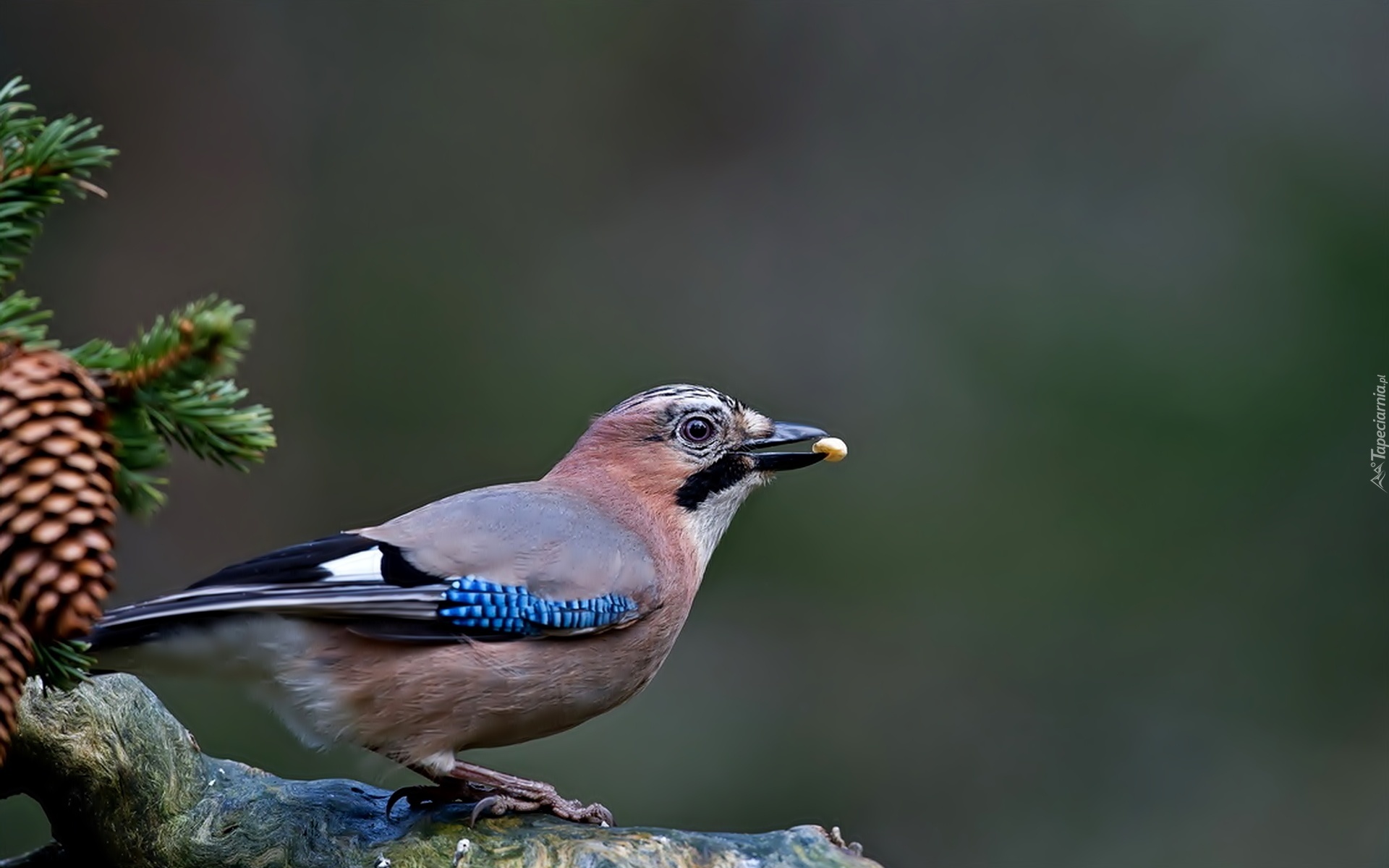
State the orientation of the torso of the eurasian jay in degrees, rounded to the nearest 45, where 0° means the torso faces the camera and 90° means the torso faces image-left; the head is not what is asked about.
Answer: approximately 270°
